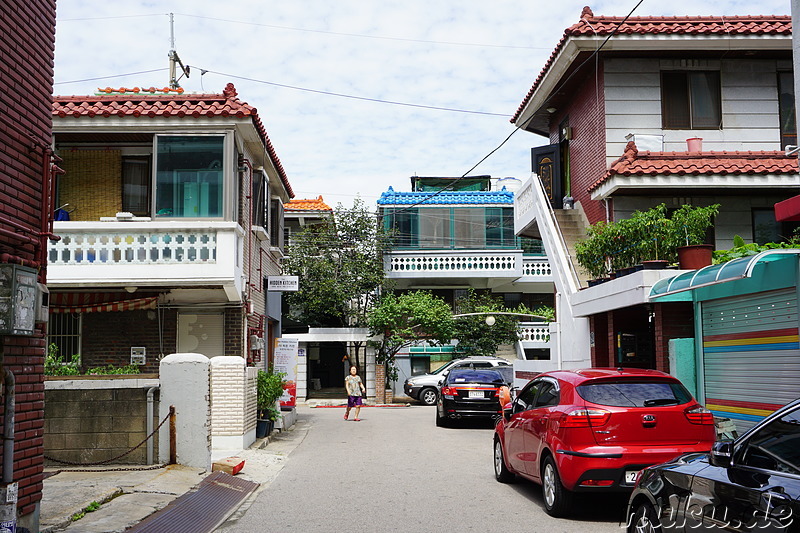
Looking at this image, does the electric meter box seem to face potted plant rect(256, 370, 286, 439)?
no

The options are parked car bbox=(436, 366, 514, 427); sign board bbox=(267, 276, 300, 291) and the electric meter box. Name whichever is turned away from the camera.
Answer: the parked car

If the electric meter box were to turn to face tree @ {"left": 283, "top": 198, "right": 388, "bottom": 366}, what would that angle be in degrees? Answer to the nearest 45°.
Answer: approximately 90° to its left

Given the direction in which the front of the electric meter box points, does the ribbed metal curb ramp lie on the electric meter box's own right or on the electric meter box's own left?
on the electric meter box's own left

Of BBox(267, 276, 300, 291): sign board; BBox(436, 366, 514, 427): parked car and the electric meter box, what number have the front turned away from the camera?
1

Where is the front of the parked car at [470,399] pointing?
away from the camera

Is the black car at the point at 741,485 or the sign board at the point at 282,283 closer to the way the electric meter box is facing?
the black car

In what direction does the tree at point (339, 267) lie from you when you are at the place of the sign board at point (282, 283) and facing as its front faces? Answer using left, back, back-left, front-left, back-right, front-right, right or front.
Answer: back

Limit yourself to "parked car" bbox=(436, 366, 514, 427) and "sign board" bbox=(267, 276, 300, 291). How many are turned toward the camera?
1

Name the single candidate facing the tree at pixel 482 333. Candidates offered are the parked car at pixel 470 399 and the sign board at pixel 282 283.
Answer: the parked car

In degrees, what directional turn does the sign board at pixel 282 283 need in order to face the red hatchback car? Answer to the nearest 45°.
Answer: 0° — it already faces it

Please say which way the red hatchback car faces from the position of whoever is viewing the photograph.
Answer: facing away from the viewer and to the left of the viewer

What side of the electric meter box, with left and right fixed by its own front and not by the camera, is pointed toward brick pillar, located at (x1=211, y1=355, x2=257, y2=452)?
left

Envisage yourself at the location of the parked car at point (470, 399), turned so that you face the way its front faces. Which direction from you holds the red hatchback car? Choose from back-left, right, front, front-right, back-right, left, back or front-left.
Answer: back

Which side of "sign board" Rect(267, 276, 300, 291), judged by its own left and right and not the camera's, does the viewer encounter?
front

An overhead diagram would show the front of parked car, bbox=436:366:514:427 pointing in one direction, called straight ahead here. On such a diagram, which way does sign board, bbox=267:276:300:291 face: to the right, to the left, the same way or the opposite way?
the opposite way

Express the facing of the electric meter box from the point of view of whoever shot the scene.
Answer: facing the viewer and to the right of the viewer

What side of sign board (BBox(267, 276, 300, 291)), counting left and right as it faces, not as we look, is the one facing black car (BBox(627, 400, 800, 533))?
front
